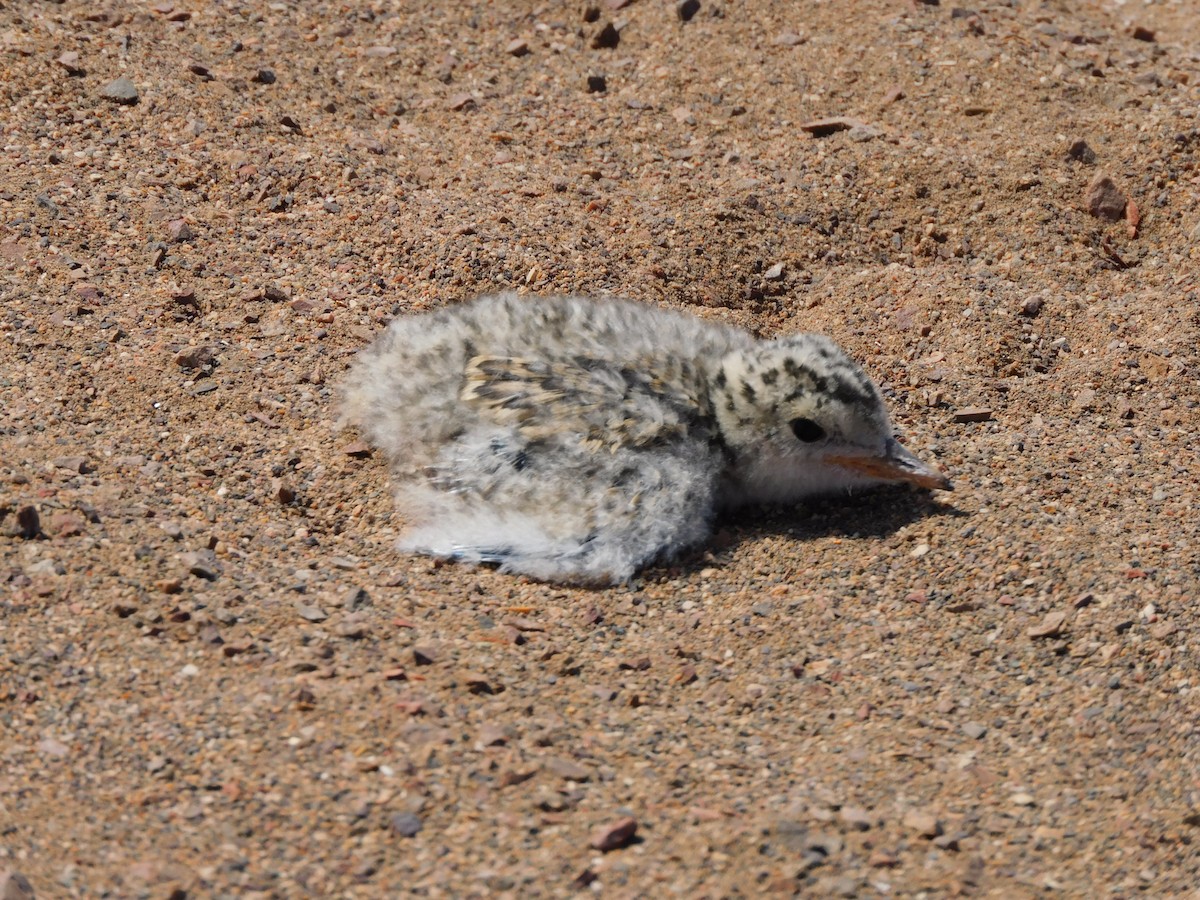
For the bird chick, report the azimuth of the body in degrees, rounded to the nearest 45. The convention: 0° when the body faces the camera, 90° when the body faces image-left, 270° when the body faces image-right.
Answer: approximately 270°

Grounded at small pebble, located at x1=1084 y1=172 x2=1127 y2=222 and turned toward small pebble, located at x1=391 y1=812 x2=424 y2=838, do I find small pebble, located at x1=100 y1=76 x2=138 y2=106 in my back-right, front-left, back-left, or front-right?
front-right

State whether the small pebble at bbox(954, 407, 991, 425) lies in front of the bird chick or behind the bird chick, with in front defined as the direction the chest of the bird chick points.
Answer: in front

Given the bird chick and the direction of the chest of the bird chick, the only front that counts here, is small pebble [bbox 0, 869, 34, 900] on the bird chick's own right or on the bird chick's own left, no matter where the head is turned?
on the bird chick's own right

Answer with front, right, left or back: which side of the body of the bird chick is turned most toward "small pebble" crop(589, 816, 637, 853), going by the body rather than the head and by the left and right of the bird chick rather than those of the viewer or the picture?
right

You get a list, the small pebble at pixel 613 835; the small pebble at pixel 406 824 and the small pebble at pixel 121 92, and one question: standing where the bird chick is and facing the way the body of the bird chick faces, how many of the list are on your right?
2

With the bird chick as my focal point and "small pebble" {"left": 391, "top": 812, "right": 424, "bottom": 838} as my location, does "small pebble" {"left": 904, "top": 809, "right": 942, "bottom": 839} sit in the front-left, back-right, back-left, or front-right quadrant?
front-right

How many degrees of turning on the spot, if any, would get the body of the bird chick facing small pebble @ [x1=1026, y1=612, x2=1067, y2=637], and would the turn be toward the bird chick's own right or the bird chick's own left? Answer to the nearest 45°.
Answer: approximately 45° to the bird chick's own right

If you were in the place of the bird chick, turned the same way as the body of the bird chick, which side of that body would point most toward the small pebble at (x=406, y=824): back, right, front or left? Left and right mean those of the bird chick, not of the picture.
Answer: right
